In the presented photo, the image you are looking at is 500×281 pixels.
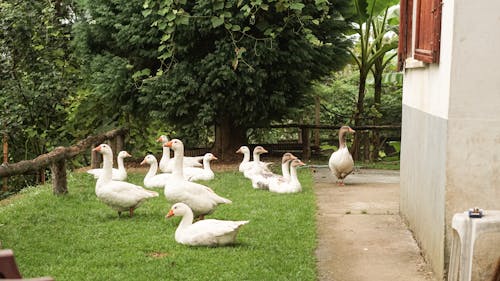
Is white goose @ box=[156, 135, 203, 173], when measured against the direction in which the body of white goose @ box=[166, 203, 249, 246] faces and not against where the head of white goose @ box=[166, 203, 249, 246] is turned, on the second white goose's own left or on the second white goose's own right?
on the second white goose's own right

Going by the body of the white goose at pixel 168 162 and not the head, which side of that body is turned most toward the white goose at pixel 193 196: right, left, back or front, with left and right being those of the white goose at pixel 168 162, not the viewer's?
left

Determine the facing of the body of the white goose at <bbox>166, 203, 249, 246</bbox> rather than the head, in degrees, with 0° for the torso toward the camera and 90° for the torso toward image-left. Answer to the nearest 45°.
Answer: approximately 90°

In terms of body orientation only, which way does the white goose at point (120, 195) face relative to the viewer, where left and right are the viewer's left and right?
facing to the left of the viewer

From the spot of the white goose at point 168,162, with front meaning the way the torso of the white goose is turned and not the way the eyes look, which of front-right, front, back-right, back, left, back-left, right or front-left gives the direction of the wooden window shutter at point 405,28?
back-left

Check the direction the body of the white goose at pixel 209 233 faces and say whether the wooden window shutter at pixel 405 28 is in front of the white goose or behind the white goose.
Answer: behind
